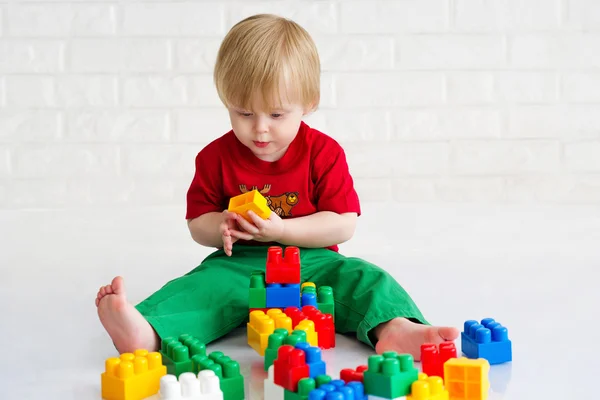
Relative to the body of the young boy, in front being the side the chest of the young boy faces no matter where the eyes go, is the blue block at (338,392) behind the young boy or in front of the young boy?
in front

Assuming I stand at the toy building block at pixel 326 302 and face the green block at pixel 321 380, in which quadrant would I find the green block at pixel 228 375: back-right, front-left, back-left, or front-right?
front-right

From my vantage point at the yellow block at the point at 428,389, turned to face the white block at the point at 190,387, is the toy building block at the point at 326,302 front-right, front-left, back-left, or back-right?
front-right

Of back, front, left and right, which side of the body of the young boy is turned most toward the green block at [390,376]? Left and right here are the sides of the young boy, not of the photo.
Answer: front

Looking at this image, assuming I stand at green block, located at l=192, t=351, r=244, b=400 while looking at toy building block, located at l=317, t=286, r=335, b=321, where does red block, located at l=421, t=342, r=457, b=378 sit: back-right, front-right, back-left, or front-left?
front-right

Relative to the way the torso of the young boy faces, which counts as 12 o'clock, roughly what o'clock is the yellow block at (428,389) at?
The yellow block is roughly at 11 o'clock from the young boy.

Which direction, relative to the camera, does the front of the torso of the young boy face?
toward the camera
